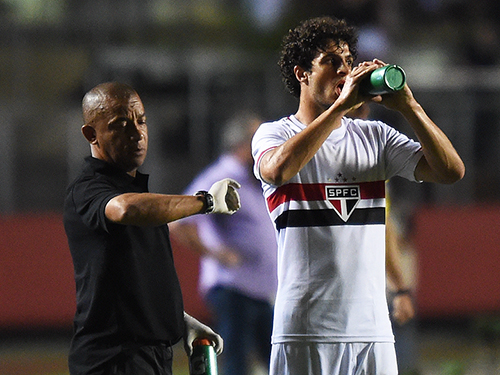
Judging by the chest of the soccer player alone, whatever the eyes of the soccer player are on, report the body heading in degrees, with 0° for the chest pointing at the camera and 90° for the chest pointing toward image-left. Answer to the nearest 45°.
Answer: approximately 315°

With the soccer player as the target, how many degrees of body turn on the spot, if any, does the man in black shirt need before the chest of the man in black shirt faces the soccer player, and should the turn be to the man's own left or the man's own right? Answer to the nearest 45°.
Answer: approximately 45° to the man's own left

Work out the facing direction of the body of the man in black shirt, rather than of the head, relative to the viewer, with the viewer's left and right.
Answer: facing the viewer and to the right of the viewer

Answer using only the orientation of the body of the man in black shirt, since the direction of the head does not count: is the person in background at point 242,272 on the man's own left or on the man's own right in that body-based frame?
on the man's own left

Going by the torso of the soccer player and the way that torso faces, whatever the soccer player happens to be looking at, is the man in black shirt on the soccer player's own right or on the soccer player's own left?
on the soccer player's own right

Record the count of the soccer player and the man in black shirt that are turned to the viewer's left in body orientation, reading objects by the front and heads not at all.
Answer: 0

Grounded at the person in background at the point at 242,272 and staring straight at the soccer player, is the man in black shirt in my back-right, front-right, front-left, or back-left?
front-right

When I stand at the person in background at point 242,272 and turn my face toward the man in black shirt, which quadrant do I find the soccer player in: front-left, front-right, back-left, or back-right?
front-left
